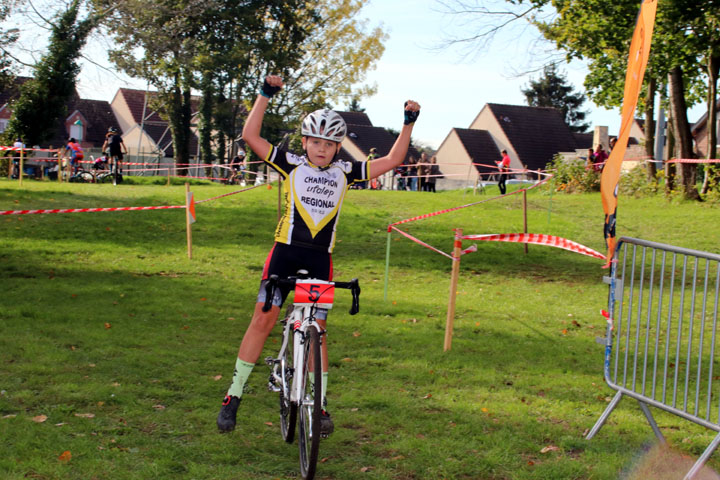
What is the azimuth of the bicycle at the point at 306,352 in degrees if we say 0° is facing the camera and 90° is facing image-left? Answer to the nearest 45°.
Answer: approximately 0°

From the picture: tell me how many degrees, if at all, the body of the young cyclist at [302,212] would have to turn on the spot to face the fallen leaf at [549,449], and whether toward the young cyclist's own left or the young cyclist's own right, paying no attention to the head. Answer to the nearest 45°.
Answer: approximately 90° to the young cyclist's own left

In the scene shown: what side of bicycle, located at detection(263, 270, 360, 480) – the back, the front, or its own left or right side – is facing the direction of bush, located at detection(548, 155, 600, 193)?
back

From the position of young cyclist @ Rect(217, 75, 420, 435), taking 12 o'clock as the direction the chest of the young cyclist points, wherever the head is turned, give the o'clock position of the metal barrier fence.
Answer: The metal barrier fence is roughly at 9 o'clock from the young cyclist.

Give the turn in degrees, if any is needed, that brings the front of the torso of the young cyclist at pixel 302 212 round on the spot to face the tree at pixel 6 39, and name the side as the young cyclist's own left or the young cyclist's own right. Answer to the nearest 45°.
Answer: approximately 135° to the young cyclist's own right

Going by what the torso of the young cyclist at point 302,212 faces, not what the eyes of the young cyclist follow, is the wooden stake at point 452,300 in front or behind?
behind

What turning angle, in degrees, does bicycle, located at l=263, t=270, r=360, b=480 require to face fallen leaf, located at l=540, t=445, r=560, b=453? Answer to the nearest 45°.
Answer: approximately 90° to its left

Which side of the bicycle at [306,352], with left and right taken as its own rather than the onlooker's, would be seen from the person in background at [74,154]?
back
